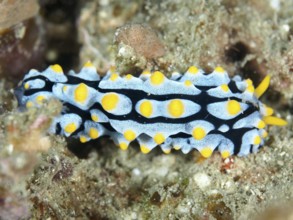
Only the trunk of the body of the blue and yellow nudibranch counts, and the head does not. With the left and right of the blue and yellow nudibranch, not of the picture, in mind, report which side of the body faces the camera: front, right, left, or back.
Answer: right
